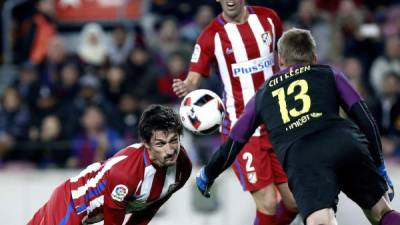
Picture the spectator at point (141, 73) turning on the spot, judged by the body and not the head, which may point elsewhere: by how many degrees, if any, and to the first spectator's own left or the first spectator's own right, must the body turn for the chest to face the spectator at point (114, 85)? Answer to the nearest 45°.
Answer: approximately 90° to the first spectator's own right

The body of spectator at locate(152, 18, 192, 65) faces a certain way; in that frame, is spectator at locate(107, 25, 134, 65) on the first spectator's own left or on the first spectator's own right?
on the first spectator's own right

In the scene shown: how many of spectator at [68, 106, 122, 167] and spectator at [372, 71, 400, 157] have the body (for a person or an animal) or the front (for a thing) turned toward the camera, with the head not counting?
2

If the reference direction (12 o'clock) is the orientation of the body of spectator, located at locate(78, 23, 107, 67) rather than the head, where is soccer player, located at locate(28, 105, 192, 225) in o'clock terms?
The soccer player is roughly at 12 o'clock from the spectator.
